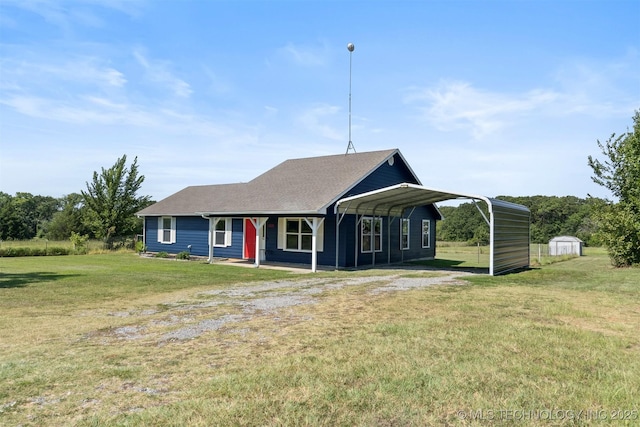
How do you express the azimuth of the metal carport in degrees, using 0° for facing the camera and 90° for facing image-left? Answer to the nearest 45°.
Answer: approximately 45°

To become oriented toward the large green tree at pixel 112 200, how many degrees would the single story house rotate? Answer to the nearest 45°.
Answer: approximately 90° to its right

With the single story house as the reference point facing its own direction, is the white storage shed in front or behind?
behind

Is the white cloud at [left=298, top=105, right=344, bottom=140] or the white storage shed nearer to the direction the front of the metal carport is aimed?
the white cloud

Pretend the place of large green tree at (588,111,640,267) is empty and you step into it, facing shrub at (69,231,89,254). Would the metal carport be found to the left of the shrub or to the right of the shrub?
left

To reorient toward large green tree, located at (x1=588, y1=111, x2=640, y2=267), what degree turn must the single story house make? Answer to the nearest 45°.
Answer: approximately 135° to its left
